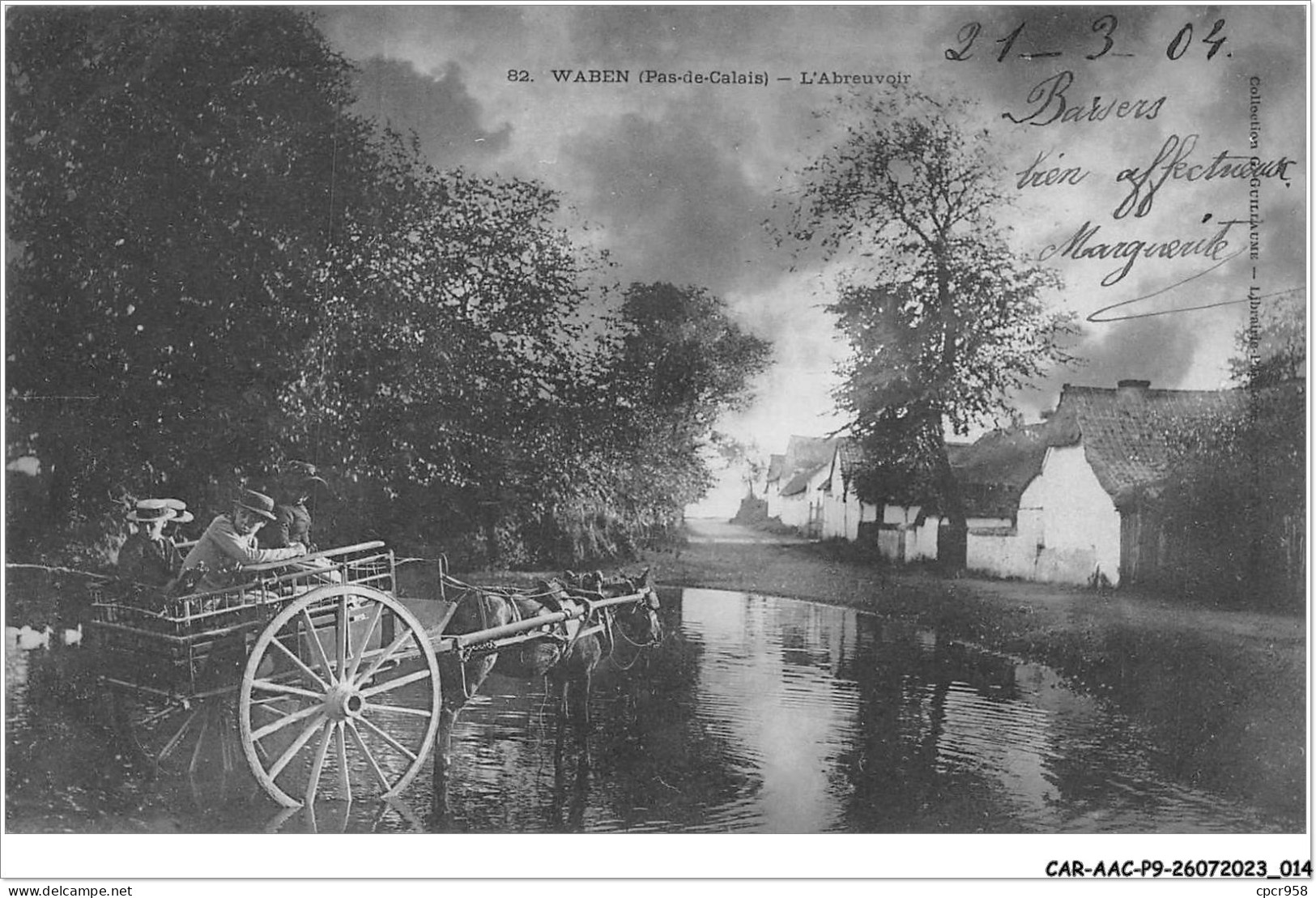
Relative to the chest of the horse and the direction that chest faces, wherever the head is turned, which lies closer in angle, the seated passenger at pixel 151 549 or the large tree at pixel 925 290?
the large tree

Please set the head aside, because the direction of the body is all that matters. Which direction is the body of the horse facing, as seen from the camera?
to the viewer's right

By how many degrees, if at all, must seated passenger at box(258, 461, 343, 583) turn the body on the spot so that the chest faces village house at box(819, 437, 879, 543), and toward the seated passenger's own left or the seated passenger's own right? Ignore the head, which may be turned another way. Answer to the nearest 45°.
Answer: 0° — they already face it

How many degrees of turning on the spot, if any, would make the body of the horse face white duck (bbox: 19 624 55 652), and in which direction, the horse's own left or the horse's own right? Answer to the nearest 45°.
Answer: approximately 180°

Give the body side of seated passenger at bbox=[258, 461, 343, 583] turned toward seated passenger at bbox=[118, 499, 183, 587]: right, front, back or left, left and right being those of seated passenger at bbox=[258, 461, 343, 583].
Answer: back

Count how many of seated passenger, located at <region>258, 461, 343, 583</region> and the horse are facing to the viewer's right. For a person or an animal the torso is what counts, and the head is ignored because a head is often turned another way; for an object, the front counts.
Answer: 2

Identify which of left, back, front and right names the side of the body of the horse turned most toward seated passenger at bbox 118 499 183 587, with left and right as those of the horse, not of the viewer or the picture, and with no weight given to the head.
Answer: back

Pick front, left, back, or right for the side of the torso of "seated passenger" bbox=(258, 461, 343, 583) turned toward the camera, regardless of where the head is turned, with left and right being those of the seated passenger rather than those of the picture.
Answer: right

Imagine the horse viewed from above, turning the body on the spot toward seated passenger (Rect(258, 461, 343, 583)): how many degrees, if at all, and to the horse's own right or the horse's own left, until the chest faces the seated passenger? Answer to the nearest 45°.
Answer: approximately 180°
